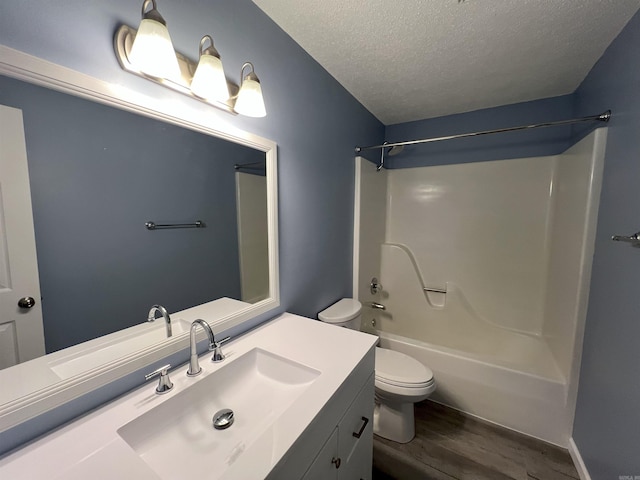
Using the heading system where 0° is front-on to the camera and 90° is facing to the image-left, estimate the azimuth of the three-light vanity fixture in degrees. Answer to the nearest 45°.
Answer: approximately 315°

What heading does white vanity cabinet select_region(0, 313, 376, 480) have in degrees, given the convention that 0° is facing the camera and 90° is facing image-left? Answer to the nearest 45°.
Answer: approximately 315°

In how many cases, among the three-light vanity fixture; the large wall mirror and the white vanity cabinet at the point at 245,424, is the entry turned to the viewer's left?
0

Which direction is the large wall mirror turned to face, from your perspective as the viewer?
facing the viewer and to the right of the viewer

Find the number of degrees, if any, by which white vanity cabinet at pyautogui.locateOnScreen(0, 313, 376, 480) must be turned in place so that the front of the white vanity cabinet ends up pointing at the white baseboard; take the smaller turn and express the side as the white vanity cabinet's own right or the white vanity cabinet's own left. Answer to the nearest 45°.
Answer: approximately 45° to the white vanity cabinet's own left

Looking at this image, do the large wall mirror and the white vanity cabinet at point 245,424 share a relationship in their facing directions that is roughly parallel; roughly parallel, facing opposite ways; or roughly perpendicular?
roughly parallel

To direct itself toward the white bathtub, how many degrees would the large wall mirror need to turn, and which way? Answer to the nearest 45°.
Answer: approximately 45° to its left
